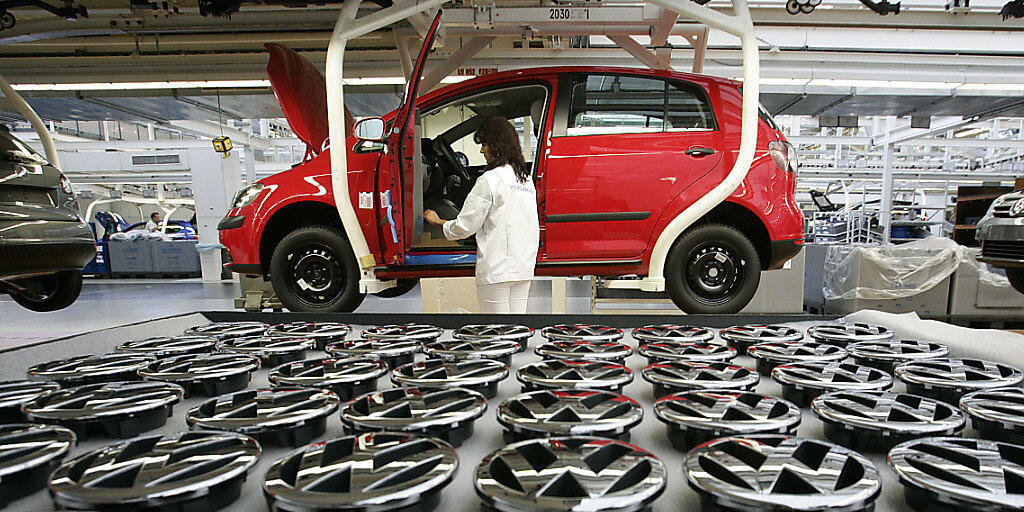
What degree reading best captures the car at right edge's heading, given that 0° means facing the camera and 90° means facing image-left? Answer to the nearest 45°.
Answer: approximately 45°

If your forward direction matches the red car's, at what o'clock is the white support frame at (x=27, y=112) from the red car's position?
The white support frame is roughly at 12 o'clock from the red car.

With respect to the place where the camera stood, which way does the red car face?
facing to the left of the viewer

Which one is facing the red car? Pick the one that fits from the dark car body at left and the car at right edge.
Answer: the car at right edge

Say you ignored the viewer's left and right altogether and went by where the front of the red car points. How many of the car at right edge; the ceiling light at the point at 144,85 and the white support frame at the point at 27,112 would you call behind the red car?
1

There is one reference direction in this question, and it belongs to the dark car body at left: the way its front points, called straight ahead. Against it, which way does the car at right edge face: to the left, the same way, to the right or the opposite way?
the same way

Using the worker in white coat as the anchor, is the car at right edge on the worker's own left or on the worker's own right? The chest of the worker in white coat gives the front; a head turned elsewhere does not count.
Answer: on the worker's own right

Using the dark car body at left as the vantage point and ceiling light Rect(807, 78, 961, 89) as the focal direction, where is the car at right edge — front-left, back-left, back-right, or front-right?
front-right

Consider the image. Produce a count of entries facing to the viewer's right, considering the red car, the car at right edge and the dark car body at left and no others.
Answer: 0

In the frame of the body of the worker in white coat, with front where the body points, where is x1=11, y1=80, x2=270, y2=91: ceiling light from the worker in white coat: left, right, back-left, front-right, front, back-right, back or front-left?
front

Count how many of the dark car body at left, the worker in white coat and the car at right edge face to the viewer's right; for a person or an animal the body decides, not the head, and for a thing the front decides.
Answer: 0

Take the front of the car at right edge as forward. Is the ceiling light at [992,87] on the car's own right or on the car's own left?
on the car's own right

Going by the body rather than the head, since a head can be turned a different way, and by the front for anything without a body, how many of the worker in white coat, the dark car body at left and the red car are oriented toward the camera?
0

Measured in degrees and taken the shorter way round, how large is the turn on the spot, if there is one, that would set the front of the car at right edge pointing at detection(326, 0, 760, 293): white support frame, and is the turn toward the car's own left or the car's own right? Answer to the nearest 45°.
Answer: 0° — it already faces it

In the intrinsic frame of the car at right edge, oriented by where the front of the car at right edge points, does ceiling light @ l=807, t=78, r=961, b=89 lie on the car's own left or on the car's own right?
on the car's own right

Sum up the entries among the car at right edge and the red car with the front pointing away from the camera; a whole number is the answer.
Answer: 0
